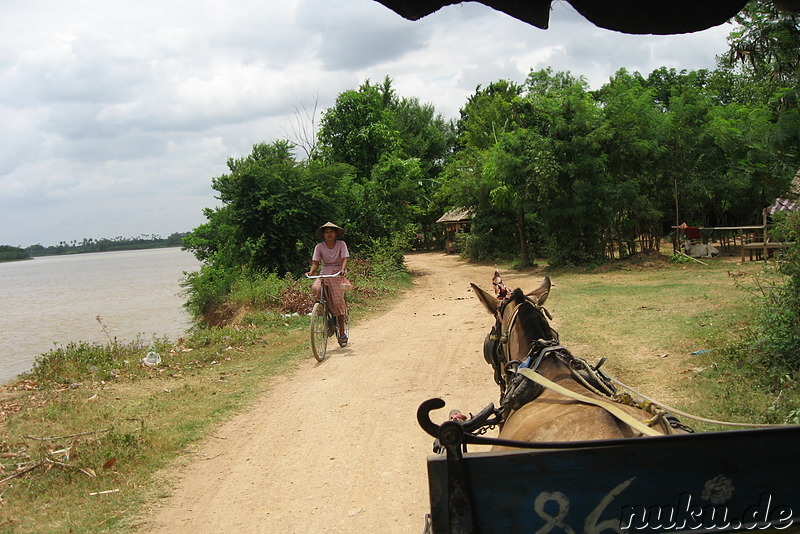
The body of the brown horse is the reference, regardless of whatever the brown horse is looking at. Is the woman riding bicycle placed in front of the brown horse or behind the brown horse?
in front

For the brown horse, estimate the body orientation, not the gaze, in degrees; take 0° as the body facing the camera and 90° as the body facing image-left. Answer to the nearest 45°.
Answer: approximately 135°

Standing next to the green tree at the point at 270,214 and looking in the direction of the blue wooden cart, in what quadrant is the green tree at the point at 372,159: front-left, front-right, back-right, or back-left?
back-left

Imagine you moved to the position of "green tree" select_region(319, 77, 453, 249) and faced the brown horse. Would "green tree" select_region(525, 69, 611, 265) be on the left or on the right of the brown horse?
left

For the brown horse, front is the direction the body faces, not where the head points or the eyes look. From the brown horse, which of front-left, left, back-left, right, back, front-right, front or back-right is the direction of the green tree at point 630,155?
front-right

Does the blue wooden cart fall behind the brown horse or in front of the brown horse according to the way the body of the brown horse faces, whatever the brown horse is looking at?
behind

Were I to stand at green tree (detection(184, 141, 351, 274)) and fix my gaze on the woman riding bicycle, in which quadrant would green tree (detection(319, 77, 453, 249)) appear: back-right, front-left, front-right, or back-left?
back-left

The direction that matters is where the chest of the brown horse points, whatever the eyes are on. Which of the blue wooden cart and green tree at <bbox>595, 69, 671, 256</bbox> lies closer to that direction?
the green tree

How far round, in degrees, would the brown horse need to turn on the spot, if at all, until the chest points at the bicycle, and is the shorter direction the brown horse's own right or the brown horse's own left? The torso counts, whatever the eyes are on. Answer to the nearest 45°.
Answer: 0° — it already faces it

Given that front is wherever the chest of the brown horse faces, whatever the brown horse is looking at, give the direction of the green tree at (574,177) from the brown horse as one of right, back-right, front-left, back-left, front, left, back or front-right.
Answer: front-right
